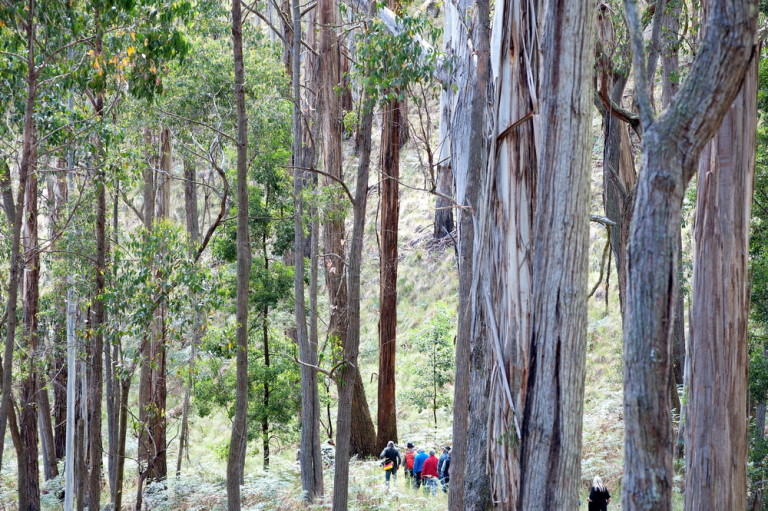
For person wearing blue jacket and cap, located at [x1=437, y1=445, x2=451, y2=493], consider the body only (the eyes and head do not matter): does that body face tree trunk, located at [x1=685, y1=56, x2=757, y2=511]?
no

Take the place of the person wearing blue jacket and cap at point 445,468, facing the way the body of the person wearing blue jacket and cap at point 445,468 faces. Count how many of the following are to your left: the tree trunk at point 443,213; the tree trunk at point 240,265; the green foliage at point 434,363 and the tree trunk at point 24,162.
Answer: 2

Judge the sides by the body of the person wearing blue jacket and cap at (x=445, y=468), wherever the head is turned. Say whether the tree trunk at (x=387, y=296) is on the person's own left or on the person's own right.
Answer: on the person's own left

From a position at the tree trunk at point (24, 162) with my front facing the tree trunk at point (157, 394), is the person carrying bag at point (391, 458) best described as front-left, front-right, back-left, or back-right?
front-right

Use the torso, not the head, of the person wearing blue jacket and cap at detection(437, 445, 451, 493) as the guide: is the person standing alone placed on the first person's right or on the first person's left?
on the first person's right

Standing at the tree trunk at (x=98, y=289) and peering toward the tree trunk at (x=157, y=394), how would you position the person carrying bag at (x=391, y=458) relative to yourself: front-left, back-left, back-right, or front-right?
front-right

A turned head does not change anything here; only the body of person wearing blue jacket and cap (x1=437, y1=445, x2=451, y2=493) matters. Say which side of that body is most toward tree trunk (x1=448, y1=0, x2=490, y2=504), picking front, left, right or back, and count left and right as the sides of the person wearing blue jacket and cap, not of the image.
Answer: back
